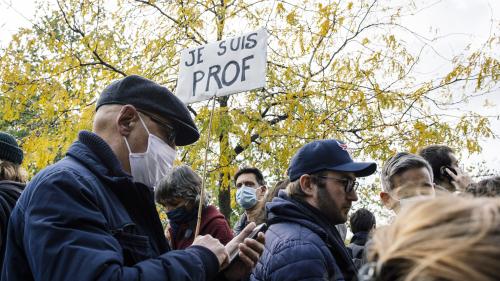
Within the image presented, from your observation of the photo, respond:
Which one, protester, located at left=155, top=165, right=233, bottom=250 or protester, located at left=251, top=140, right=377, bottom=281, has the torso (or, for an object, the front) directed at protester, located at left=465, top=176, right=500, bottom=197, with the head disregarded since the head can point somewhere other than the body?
protester, located at left=251, top=140, right=377, bottom=281

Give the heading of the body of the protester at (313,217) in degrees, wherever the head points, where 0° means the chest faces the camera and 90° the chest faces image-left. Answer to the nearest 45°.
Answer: approximately 270°

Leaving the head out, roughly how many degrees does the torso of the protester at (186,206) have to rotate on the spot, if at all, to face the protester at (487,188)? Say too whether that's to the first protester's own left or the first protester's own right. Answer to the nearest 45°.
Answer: approximately 90° to the first protester's own left

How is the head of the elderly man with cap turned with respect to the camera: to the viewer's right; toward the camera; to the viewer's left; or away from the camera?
to the viewer's right

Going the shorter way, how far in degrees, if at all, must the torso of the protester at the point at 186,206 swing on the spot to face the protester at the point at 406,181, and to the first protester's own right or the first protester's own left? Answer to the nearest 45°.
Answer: approximately 135° to the first protester's own left

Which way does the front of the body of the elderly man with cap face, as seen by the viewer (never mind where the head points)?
to the viewer's right

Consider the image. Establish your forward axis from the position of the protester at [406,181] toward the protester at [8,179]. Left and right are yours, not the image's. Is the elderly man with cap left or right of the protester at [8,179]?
left

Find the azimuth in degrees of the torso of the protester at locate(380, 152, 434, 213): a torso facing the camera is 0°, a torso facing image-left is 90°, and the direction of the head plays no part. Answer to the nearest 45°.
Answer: approximately 315°

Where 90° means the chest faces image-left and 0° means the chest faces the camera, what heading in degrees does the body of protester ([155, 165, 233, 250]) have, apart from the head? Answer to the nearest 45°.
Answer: approximately 45°

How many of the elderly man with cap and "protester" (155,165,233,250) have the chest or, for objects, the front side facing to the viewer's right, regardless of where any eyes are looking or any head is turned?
1
